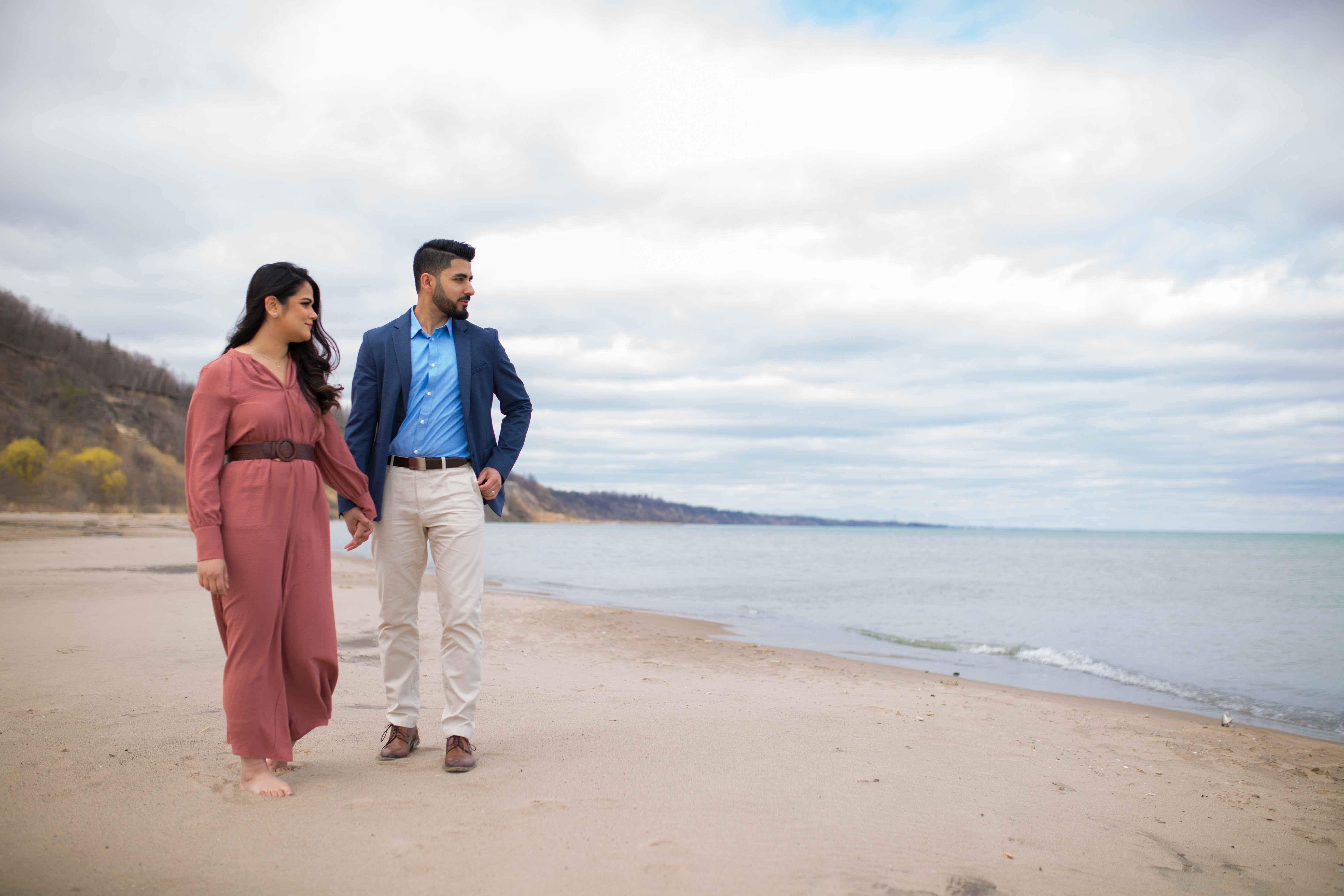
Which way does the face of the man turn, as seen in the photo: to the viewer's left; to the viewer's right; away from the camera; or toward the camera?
to the viewer's right

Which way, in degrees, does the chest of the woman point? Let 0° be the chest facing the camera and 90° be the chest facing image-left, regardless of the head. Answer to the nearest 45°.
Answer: approximately 315°

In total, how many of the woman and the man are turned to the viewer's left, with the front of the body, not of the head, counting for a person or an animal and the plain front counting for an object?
0

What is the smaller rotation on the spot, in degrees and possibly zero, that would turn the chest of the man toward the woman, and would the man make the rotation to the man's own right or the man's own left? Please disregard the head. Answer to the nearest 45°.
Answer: approximately 45° to the man's own right

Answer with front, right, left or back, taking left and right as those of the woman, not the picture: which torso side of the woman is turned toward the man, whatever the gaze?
left

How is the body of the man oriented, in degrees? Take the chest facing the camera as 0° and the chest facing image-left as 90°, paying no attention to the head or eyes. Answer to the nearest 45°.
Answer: approximately 0°
